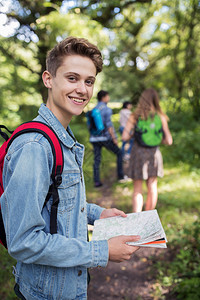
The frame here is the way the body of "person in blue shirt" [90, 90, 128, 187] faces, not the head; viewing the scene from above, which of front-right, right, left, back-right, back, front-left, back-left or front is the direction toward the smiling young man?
back-right

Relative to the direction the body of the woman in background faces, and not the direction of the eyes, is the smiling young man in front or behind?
behind

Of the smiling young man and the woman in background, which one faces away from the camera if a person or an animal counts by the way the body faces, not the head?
the woman in background

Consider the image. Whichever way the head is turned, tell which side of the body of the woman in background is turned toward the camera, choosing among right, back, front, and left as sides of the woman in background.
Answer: back

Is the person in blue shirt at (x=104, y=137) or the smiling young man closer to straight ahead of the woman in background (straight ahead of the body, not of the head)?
the person in blue shirt

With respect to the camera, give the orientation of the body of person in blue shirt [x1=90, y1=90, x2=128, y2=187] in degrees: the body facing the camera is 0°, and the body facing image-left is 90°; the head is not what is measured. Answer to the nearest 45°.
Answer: approximately 225°

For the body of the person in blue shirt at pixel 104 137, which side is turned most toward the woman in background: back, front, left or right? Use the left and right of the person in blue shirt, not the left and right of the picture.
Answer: right

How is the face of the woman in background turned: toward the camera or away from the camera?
away from the camera
